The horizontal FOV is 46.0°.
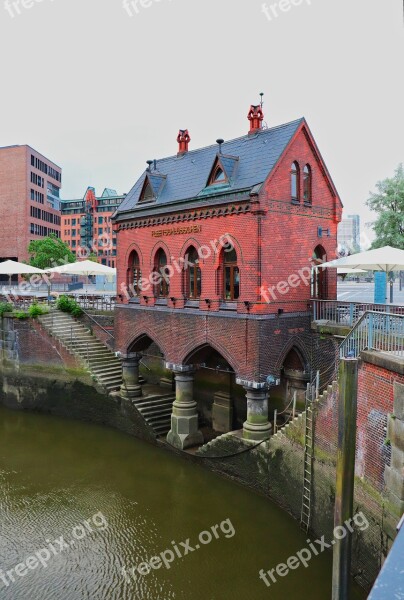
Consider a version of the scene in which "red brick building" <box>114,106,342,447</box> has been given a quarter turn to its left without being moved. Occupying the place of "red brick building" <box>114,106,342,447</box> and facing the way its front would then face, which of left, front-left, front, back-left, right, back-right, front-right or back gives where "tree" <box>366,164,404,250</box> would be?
left

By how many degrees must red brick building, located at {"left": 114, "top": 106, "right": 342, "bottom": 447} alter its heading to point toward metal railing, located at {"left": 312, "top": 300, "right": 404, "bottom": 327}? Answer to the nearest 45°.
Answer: approximately 135° to its left

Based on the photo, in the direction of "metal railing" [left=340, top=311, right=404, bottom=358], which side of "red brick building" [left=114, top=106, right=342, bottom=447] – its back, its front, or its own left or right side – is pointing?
left

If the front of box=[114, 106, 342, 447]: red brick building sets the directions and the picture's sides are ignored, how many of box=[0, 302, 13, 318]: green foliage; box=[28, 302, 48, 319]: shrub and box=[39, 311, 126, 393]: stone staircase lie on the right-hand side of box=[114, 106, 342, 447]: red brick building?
3

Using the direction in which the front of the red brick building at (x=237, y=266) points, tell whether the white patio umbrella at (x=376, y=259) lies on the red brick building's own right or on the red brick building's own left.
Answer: on the red brick building's own left

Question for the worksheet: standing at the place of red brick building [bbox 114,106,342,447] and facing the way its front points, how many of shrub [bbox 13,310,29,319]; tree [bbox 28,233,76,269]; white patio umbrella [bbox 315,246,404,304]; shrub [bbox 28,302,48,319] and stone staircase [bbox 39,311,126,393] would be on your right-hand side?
4

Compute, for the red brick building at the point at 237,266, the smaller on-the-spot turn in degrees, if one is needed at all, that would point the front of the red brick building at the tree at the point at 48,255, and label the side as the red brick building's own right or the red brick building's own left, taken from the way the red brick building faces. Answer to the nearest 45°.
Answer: approximately 90° to the red brick building's own right

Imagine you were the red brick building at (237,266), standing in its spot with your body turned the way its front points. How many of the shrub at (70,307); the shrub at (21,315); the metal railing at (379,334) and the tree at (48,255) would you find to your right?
3

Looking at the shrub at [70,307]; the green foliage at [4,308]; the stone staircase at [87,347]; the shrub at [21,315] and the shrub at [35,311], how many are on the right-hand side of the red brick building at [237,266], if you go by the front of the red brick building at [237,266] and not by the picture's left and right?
5

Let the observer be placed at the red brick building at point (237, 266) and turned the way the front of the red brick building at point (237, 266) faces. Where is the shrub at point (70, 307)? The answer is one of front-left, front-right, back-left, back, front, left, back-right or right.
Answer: right

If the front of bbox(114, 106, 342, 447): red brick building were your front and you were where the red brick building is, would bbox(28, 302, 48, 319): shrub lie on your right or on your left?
on your right

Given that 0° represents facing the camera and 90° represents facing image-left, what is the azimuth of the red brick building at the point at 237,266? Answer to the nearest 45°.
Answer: approximately 45°

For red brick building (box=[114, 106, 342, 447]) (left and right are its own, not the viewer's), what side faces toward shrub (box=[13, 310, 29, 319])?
right
